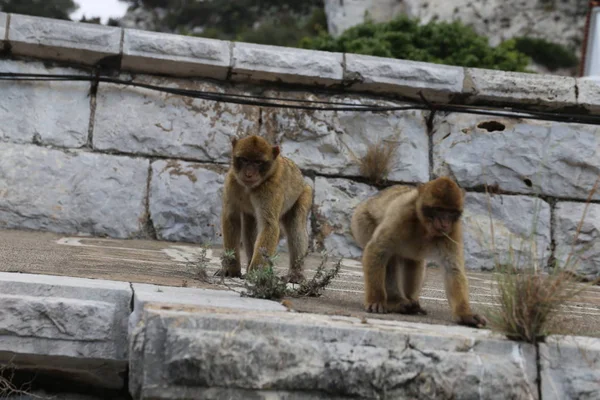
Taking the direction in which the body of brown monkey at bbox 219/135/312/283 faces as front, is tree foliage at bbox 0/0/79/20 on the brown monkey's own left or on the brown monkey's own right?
on the brown monkey's own right

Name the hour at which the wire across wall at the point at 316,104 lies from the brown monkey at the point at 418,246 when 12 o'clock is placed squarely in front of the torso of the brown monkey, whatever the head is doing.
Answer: The wire across wall is roughly at 7 o'clock from the brown monkey.

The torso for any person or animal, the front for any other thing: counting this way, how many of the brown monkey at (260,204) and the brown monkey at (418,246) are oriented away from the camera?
0

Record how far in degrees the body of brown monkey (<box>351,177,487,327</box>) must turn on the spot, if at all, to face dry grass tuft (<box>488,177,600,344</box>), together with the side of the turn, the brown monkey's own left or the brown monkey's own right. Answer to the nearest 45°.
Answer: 0° — it already faces it

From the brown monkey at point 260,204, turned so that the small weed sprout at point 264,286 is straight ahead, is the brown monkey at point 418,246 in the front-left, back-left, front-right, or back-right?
front-left

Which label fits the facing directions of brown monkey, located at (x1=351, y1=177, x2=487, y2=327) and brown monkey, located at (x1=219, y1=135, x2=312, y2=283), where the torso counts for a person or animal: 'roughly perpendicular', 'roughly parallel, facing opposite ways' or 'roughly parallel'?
roughly perpendicular

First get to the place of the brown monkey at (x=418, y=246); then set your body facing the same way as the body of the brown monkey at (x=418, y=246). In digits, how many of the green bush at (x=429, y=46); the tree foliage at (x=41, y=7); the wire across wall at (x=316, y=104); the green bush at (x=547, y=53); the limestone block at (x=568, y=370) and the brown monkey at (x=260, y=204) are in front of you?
1

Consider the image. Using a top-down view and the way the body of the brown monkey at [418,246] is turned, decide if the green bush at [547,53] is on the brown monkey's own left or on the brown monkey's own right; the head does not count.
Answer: on the brown monkey's own left

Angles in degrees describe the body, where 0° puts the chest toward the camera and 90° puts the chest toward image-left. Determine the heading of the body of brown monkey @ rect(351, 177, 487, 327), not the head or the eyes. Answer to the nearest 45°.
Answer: approximately 315°

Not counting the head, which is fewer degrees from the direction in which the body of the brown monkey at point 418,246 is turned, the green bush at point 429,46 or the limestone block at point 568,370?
the limestone block

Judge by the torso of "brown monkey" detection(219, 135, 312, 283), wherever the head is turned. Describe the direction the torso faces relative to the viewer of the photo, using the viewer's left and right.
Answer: facing the viewer and to the left of the viewer

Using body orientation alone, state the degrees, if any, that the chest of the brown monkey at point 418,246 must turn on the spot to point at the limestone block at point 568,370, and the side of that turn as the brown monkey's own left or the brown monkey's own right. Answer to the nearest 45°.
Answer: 0° — it already faces it

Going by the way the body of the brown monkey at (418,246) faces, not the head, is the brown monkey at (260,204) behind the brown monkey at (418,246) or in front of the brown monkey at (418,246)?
behind

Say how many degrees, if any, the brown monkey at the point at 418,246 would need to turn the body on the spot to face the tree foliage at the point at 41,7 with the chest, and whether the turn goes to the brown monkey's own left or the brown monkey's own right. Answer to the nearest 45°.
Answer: approximately 180°

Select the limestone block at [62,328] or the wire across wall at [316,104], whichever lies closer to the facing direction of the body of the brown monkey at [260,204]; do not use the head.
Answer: the limestone block

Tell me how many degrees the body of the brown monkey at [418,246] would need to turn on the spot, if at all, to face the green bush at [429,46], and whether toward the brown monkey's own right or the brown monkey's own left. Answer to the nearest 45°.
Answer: approximately 135° to the brown monkey's own left
